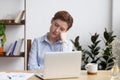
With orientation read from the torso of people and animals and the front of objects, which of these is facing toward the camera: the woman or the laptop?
the woman

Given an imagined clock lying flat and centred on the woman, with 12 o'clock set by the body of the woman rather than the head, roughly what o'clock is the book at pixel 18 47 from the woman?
The book is roughly at 5 o'clock from the woman.

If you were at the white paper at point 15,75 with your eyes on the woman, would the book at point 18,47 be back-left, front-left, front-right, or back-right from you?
front-left

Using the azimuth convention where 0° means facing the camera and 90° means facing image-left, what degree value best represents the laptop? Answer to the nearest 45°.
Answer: approximately 135°

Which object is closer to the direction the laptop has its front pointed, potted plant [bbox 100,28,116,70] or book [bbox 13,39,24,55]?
the book

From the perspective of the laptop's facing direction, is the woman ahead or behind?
ahead

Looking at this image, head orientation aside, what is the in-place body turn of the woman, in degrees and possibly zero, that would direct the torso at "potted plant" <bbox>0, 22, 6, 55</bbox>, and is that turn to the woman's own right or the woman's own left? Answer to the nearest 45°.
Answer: approximately 135° to the woman's own right

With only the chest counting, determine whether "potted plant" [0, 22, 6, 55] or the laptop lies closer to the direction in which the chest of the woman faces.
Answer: the laptop

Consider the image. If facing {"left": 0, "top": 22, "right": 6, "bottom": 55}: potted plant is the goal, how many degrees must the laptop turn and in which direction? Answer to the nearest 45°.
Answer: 0° — it already faces it

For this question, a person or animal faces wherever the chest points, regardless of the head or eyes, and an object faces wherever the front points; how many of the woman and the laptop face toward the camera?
1

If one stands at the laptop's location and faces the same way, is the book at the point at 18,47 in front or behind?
in front

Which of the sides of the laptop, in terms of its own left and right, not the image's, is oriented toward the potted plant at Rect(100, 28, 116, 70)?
right

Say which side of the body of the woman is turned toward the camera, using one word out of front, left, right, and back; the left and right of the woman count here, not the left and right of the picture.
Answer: front

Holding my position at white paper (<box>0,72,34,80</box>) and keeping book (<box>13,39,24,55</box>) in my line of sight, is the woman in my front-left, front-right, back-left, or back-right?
front-right

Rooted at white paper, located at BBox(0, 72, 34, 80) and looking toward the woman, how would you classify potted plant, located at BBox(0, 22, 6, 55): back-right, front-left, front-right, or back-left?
front-left

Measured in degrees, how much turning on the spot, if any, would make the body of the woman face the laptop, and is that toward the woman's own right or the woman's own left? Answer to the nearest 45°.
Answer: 0° — they already face it
